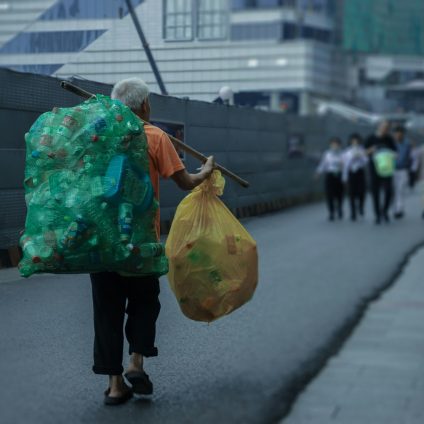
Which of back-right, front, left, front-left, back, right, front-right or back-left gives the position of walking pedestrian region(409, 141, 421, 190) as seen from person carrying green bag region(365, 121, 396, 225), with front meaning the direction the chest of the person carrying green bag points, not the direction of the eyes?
back

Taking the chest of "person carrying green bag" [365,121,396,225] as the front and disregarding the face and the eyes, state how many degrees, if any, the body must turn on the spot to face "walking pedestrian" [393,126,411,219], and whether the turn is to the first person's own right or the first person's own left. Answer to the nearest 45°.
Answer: approximately 135° to the first person's own left

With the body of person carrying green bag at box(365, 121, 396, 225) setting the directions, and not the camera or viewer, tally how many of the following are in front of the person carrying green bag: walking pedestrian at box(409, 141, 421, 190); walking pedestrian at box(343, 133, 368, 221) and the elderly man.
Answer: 1

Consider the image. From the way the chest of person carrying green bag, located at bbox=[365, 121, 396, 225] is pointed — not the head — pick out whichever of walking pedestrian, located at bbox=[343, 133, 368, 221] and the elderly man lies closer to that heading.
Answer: the elderly man

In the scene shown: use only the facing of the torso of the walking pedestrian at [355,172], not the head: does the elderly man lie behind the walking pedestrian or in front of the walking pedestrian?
in front

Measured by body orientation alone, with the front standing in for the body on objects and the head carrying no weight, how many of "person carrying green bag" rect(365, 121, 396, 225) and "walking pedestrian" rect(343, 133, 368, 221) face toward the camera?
2

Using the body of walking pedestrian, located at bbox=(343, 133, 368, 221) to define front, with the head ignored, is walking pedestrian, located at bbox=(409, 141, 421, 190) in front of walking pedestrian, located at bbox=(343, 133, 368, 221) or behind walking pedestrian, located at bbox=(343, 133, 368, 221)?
behind

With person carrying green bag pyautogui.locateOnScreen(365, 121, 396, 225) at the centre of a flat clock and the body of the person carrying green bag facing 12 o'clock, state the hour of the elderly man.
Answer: The elderly man is roughly at 12 o'clock from the person carrying green bag.

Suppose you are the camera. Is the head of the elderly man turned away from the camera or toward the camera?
away from the camera

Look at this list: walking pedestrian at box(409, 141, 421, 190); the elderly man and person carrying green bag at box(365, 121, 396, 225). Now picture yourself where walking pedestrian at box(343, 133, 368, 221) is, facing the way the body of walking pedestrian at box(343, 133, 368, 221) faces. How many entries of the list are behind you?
1
